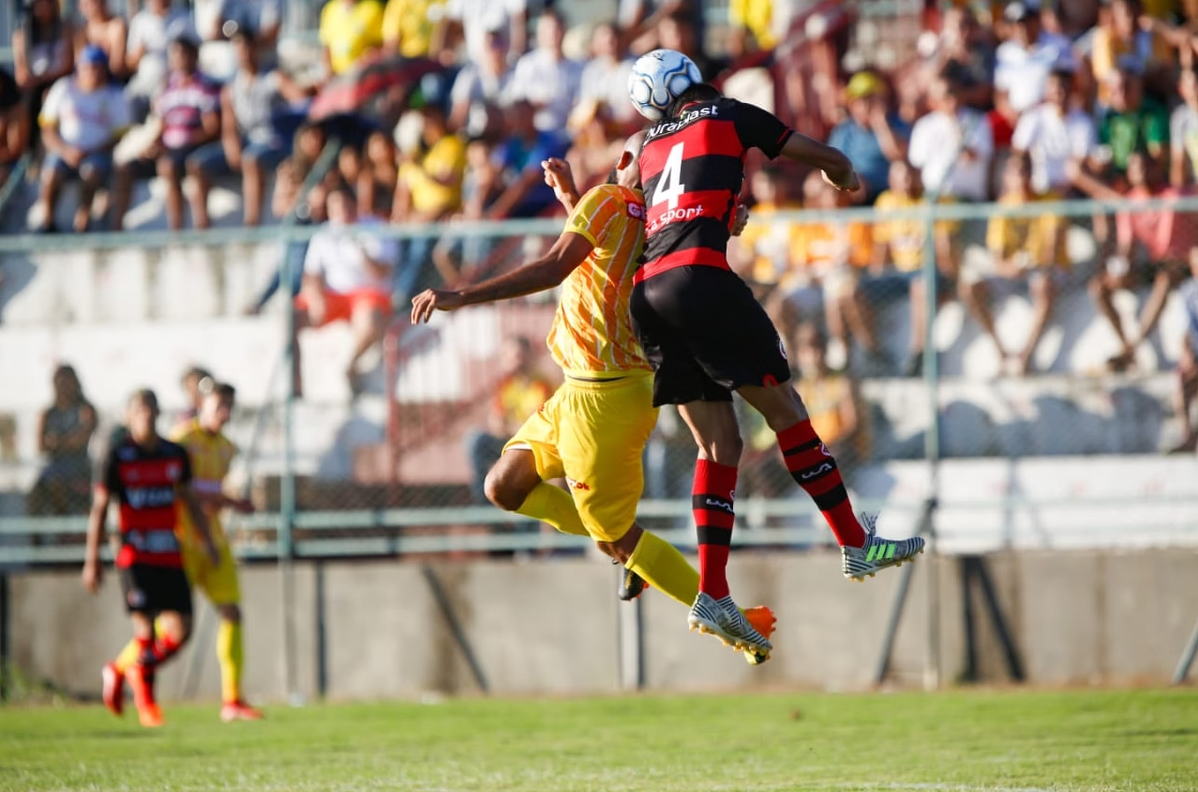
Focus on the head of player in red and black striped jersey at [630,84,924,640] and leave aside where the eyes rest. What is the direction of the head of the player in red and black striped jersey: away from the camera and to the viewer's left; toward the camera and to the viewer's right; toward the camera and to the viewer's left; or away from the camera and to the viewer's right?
away from the camera and to the viewer's left

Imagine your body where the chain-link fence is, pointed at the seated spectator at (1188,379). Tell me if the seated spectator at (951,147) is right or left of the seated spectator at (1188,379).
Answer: left

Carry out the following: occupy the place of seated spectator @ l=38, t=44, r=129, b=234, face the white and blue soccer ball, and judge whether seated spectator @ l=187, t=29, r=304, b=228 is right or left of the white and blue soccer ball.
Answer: left

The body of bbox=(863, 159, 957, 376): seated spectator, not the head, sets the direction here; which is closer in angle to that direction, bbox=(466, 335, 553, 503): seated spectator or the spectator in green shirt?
the seated spectator

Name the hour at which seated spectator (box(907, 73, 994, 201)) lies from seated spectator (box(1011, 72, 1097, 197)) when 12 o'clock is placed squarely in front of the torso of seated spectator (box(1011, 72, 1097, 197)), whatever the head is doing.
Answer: seated spectator (box(907, 73, 994, 201)) is roughly at 3 o'clock from seated spectator (box(1011, 72, 1097, 197)).
